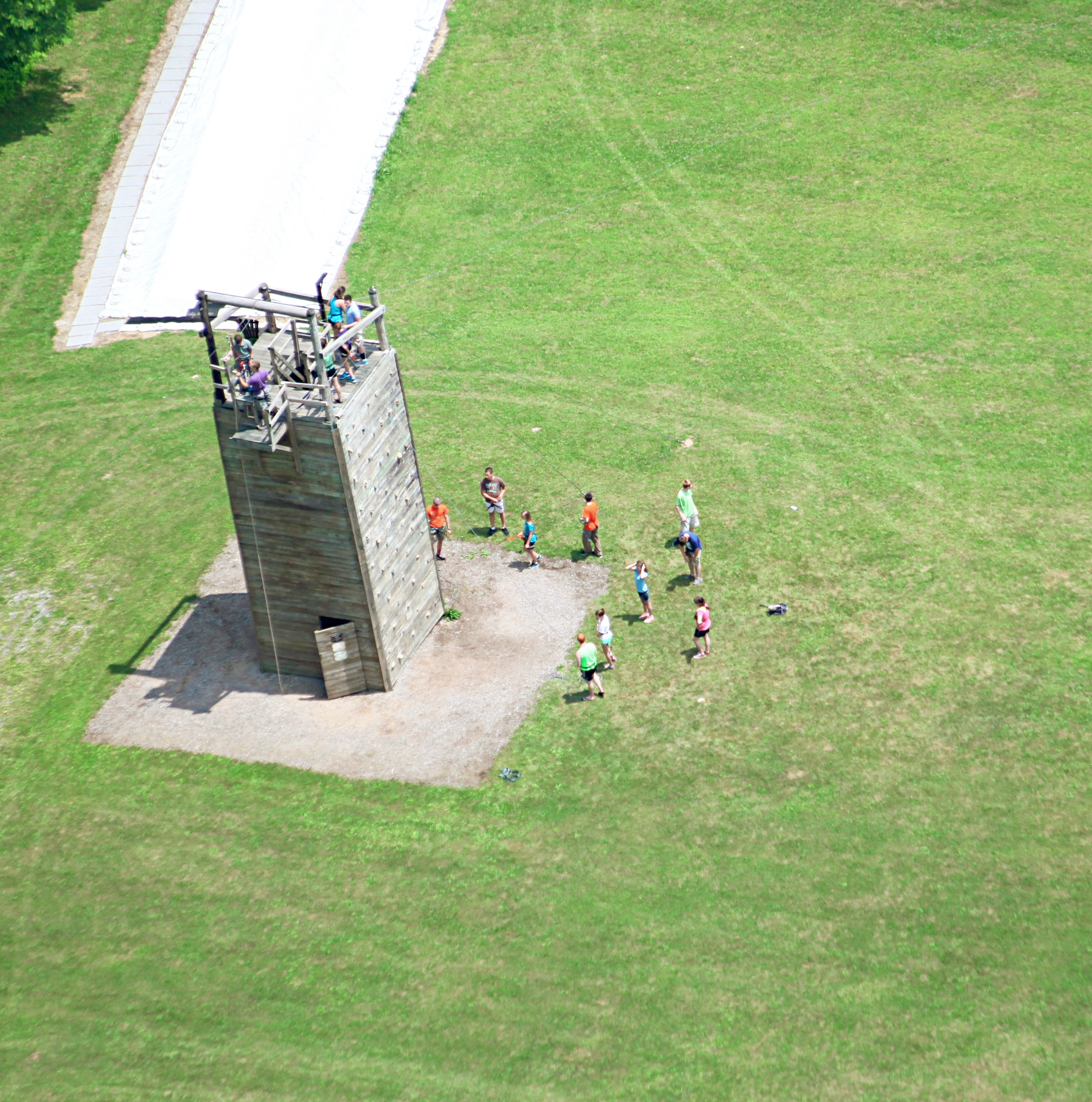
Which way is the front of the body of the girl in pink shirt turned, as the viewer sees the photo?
to the viewer's left

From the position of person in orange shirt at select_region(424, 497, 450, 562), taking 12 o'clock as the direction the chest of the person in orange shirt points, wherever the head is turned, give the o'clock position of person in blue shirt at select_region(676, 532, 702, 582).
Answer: The person in blue shirt is roughly at 10 o'clock from the person in orange shirt.

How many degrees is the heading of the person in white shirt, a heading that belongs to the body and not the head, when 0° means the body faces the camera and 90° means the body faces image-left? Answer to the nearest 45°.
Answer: approximately 90°

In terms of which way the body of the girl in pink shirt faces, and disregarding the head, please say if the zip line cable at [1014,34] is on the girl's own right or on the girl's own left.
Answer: on the girl's own right

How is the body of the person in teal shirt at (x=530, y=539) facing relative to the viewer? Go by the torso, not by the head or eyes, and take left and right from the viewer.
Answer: facing to the left of the viewer

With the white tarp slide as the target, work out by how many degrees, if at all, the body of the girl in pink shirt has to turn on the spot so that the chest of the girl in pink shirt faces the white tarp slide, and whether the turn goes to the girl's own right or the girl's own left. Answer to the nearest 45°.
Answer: approximately 45° to the girl's own right

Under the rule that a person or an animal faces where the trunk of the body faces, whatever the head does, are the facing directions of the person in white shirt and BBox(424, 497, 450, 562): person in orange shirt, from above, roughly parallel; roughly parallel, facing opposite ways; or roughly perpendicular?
roughly perpendicular

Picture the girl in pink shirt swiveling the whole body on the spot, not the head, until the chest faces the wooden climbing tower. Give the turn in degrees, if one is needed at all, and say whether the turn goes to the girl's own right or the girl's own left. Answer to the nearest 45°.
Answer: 0° — they already face it
